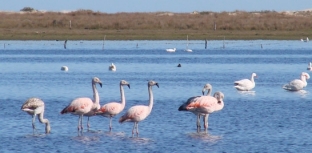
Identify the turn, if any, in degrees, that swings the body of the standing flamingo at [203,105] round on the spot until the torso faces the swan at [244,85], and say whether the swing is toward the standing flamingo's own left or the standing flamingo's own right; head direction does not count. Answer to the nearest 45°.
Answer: approximately 90° to the standing flamingo's own left

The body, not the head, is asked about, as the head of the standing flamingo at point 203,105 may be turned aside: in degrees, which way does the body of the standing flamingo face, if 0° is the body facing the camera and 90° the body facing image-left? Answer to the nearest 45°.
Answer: approximately 270°

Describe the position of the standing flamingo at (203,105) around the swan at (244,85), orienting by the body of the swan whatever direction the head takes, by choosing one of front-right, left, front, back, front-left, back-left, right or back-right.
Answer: right

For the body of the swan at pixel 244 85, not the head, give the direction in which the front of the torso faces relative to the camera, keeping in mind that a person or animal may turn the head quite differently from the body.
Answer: to the viewer's right
